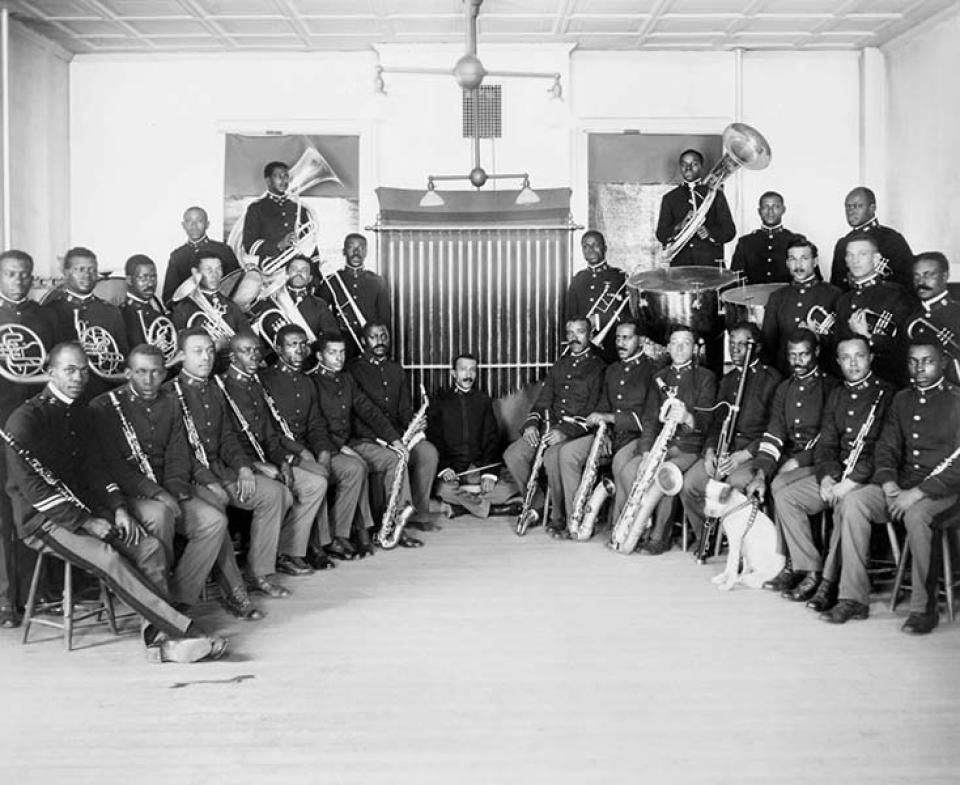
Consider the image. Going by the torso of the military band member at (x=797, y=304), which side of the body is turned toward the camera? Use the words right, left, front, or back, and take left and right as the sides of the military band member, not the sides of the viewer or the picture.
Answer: front

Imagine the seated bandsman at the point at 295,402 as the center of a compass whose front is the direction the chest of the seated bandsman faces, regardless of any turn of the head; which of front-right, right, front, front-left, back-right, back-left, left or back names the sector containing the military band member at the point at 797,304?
front-left

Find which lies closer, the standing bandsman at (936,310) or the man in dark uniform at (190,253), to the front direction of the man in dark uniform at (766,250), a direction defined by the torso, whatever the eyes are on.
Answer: the standing bandsman

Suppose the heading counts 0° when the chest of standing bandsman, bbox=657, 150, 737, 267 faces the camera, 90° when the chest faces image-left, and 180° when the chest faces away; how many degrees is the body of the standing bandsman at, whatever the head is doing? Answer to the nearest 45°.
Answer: approximately 0°

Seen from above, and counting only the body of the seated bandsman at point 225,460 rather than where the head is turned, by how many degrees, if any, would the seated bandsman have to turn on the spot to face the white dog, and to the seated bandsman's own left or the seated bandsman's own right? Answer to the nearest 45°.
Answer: approximately 45° to the seated bandsman's own left

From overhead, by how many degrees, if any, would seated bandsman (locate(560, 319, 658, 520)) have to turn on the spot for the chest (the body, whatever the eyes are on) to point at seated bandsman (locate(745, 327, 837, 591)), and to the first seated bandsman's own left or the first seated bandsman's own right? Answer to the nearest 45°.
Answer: approximately 90° to the first seated bandsman's own left

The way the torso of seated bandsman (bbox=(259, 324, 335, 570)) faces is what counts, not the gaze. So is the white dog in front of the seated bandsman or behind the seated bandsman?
in front

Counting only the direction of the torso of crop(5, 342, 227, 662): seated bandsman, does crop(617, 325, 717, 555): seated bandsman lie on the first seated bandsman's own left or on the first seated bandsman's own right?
on the first seated bandsman's own left

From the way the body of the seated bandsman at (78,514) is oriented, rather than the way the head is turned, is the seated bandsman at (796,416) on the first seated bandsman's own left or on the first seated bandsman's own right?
on the first seated bandsman's own left

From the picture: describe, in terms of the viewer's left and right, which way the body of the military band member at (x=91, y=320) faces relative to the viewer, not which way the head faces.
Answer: facing the viewer

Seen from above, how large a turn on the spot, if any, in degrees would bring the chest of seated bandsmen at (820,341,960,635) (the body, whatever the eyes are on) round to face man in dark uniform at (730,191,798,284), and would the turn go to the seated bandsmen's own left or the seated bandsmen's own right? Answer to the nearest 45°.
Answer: approximately 135° to the seated bandsmen's own right

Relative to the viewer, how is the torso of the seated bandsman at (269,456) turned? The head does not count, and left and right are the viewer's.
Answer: facing the viewer and to the right of the viewer

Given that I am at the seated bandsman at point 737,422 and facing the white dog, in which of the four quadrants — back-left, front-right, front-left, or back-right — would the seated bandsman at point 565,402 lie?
back-right
